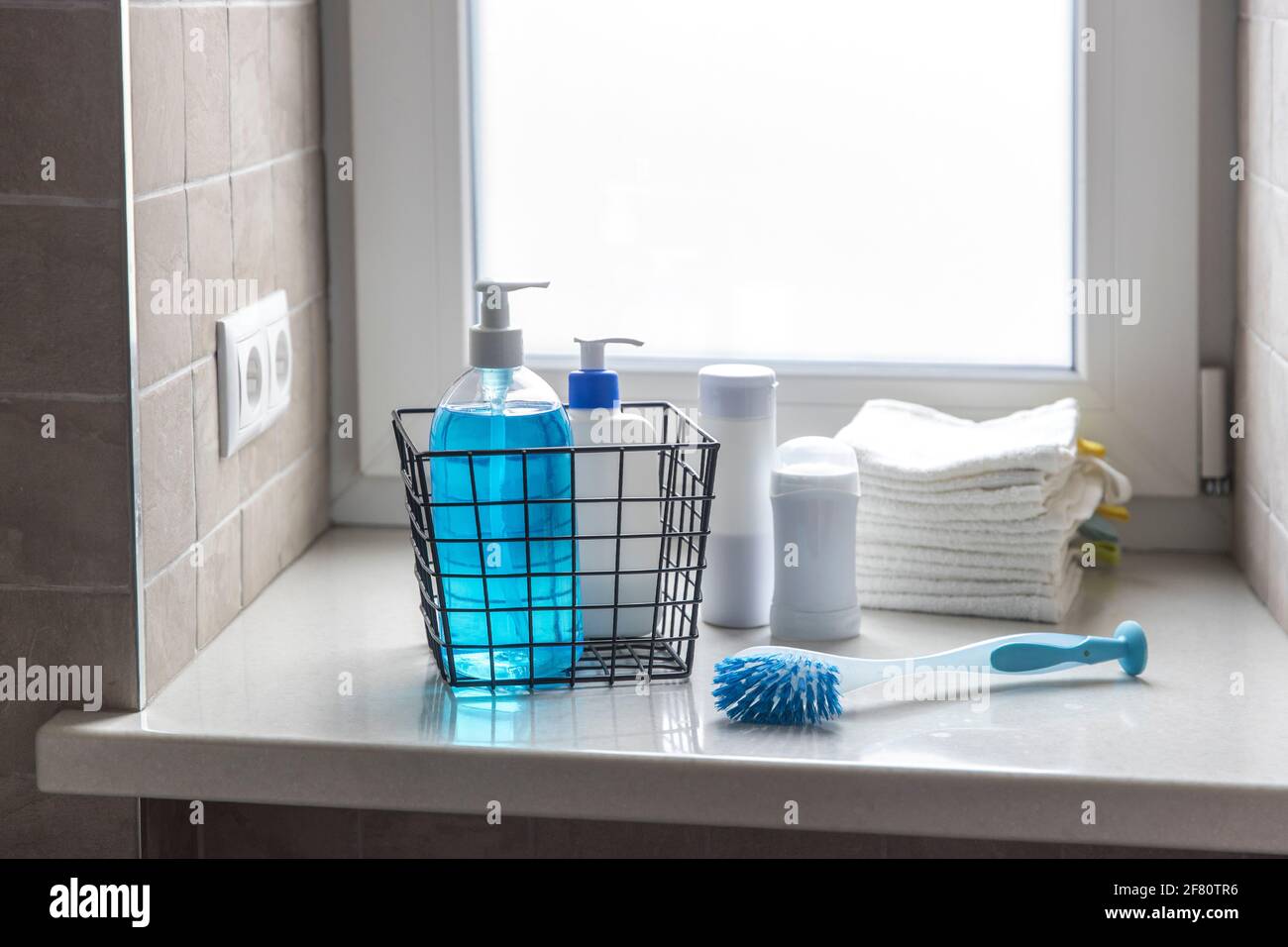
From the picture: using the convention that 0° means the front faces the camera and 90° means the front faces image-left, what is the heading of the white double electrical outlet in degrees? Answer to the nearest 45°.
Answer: approximately 270°
